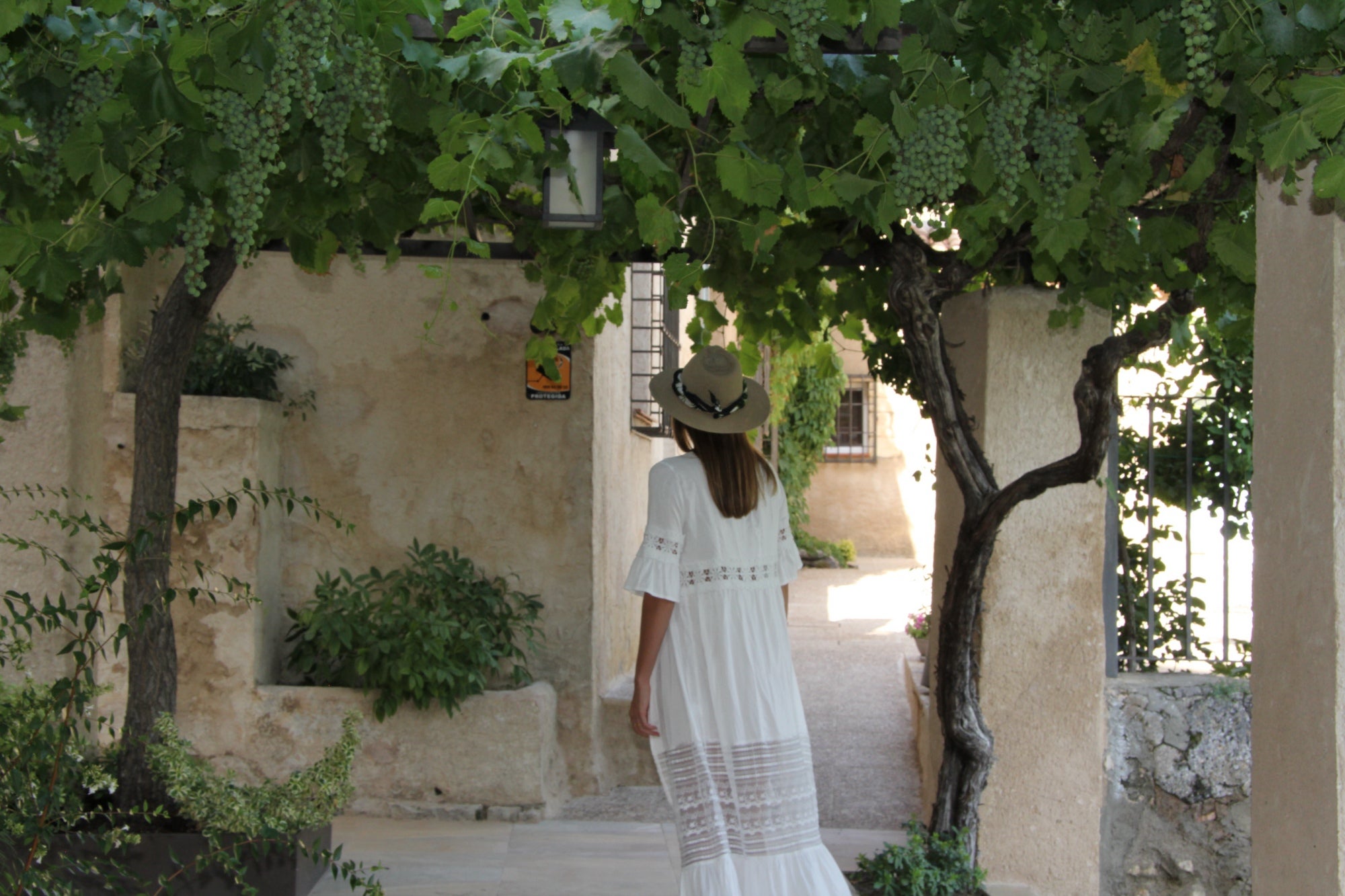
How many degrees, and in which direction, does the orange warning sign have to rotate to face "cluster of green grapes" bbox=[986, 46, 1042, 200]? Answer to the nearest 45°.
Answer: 0° — it already faces it

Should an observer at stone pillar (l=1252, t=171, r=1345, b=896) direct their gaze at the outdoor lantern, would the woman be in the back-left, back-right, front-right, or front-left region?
front-right

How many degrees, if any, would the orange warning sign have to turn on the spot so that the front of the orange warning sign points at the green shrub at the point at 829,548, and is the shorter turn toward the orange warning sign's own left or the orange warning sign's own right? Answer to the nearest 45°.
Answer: approximately 180°

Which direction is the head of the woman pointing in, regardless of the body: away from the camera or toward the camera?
away from the camera

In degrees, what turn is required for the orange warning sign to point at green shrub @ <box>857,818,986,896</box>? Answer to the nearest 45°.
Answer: approximately 45° to its left

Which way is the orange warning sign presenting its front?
toward the camera

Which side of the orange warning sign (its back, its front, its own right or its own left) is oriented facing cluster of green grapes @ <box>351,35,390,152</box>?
front

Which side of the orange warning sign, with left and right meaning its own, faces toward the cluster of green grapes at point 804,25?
front

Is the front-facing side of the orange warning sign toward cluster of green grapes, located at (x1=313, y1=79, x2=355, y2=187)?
yes

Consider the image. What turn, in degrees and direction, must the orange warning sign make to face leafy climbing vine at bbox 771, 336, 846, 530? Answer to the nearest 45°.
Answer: approximately 180°

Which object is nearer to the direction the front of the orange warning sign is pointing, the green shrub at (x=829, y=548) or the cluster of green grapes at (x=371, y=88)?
the cluster of green grapes

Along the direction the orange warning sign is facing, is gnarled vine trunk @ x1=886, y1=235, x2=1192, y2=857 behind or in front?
in front

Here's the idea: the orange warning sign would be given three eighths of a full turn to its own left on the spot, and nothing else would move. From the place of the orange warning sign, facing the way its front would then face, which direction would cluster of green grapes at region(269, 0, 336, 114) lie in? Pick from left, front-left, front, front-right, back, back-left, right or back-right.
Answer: back-right

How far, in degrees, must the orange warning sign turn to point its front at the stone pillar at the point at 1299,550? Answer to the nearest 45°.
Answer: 0° — it already faces it

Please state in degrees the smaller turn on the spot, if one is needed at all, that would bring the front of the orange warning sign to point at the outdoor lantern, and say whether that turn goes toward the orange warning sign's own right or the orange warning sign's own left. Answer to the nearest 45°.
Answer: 0° — it already faces it
